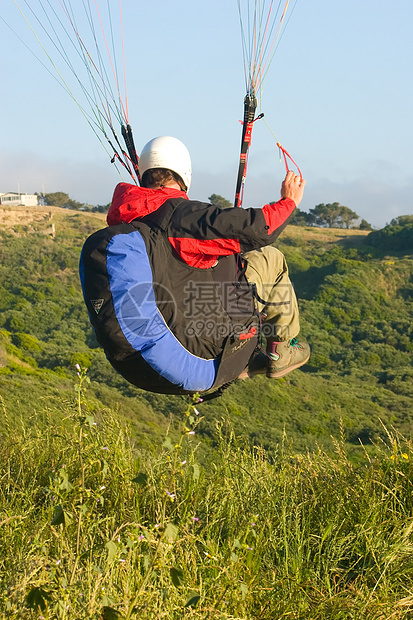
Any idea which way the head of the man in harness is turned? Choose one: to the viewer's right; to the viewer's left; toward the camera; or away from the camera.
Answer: away from the camera

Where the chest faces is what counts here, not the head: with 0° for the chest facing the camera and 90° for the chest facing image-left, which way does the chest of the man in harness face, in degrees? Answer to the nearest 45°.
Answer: approximately 225°
